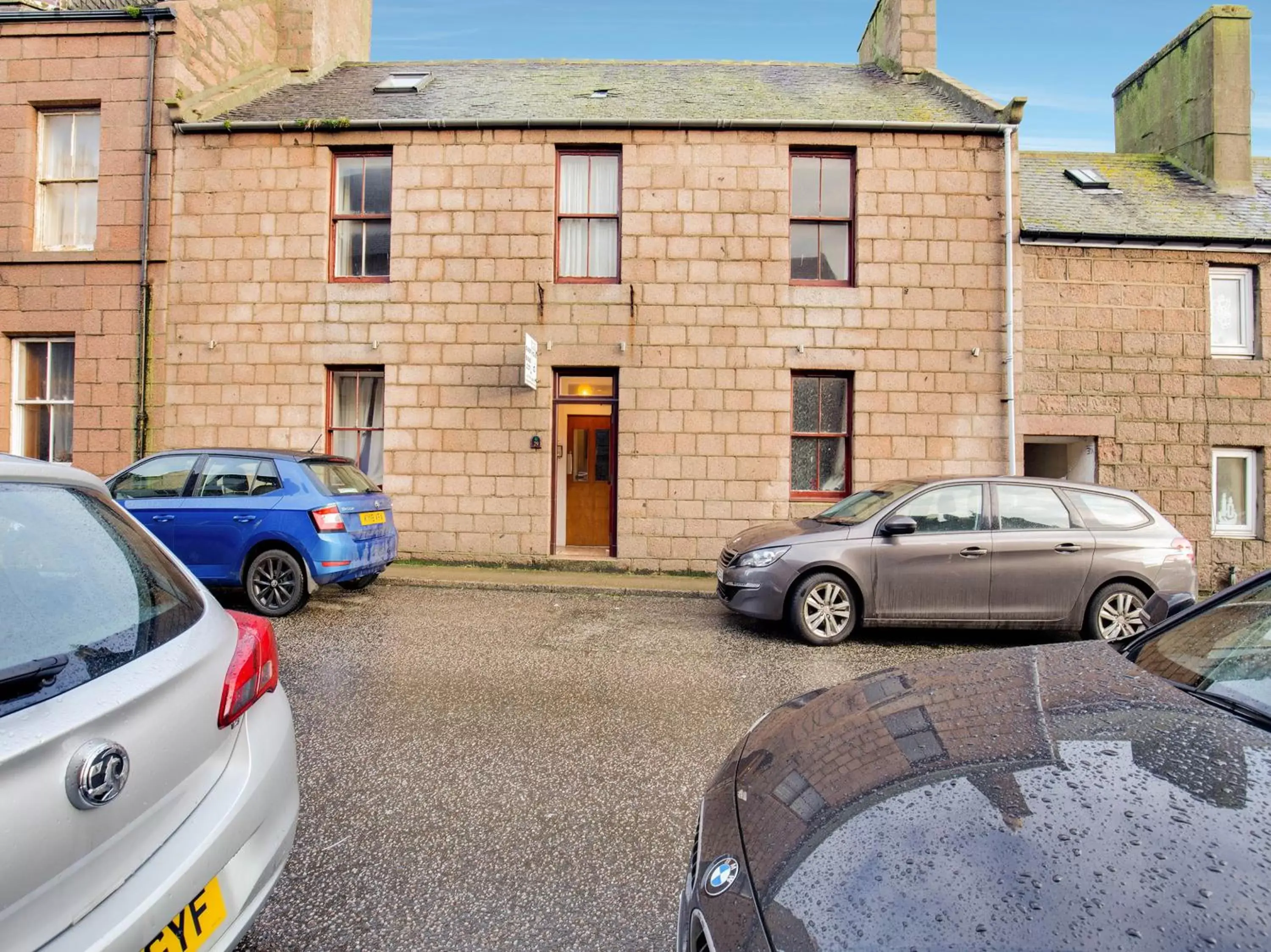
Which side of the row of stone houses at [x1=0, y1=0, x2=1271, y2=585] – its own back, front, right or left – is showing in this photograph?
front

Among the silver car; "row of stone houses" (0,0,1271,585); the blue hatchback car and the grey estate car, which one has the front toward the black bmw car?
the row of stone houses

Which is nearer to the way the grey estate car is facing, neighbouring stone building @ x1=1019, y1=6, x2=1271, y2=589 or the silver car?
the silver car

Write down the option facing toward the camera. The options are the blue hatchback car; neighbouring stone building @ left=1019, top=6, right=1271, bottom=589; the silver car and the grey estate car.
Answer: the neighbouring stone building

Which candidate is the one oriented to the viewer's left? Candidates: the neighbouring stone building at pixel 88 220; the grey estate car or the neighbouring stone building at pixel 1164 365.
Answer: the grey estate car

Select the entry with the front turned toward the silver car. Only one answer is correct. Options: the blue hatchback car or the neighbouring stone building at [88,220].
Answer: the neighbouring stone building

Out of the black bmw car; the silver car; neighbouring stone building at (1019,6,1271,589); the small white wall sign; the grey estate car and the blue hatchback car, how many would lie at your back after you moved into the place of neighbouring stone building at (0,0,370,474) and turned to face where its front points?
0

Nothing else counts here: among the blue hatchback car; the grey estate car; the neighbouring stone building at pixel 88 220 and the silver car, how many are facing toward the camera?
1

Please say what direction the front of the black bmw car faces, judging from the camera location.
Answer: facing the viewer and to the left of the viewer

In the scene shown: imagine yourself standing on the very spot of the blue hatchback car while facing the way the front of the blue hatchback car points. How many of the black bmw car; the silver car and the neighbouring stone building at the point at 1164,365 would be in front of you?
0

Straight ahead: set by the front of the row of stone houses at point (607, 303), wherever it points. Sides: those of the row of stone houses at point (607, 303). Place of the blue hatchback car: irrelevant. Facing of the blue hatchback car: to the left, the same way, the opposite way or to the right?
to the right

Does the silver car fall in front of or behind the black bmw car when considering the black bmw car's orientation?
in front

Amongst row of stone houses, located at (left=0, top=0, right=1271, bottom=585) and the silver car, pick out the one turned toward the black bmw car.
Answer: the row of stone houses

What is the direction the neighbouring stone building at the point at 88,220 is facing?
toward the camera

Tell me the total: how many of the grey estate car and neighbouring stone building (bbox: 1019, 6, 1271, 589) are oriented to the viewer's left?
1

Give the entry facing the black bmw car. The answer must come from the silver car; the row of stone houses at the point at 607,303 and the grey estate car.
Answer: the row of stone houses

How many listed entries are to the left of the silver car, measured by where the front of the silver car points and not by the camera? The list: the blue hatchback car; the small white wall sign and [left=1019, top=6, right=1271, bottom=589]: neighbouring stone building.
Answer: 0

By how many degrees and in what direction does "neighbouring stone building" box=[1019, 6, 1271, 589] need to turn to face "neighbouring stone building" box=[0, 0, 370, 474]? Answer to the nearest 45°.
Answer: approximately 45° to its right

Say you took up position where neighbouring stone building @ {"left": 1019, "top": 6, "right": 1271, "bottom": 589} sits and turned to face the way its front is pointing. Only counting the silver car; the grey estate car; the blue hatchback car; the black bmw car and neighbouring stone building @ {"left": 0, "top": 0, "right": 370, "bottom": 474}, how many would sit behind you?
0

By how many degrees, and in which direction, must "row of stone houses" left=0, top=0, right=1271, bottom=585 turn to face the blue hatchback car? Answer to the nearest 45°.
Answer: approximately 45° to its right

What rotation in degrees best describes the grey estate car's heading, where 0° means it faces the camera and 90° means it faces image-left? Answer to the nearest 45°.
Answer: approximately 90°
